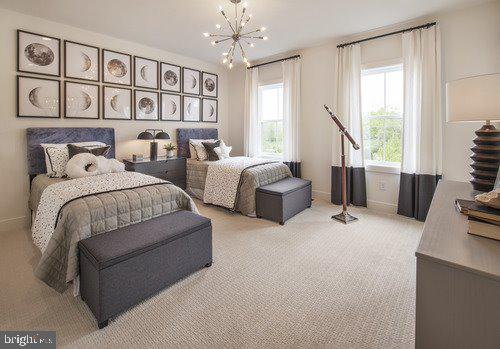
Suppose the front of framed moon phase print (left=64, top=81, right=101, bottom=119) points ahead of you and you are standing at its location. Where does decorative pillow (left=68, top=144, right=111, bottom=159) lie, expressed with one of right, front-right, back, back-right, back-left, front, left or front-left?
front-right

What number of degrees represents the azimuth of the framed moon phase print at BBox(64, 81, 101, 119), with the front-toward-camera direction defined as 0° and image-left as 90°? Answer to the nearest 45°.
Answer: approximately 315°

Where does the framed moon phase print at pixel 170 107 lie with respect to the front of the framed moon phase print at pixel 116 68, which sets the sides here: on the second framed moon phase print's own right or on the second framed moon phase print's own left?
on the second framed moon phase print's own left

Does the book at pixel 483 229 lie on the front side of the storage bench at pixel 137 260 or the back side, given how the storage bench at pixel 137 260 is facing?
on the front side

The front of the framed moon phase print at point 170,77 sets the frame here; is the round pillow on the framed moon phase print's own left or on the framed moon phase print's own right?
on the framed moon phase print's own right

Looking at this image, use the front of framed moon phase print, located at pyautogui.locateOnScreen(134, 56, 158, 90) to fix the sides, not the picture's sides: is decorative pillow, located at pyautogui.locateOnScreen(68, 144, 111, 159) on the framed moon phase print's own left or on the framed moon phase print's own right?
on the framed moon phase print's own right

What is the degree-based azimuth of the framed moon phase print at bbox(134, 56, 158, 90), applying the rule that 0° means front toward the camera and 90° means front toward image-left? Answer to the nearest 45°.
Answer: approximately 315°

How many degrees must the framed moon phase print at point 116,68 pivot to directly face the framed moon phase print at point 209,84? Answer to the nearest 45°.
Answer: approximately 90° to its left
